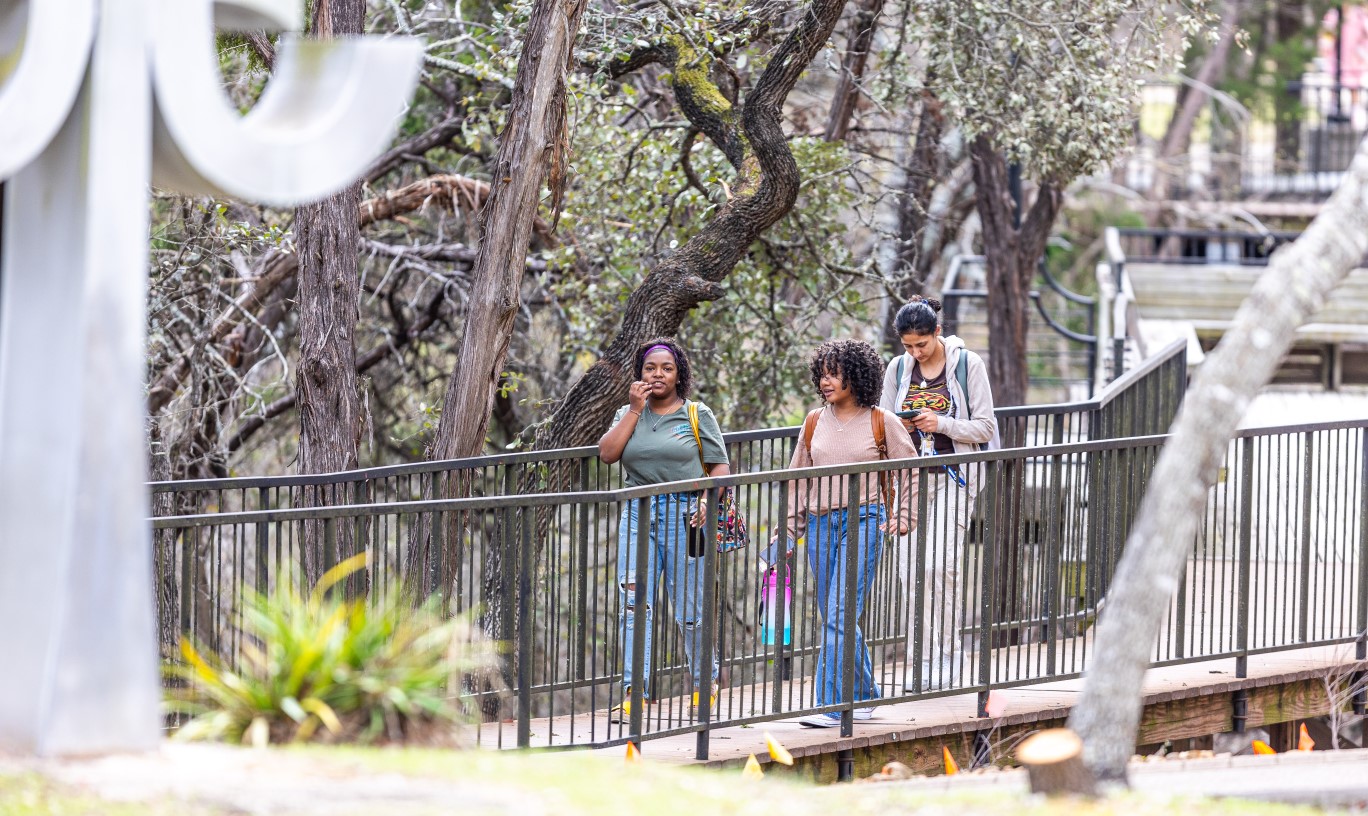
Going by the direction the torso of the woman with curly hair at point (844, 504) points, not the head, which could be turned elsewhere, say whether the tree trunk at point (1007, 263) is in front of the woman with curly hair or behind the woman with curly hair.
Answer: behind

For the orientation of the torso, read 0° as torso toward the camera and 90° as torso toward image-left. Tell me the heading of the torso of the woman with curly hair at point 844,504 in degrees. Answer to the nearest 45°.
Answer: approximately 45°

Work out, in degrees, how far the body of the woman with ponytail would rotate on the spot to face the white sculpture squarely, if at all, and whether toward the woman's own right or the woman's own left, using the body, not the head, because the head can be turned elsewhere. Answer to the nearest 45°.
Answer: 0° — they already face it

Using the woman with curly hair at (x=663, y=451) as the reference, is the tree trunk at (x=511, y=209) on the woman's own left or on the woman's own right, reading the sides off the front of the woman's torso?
on the woman's own right

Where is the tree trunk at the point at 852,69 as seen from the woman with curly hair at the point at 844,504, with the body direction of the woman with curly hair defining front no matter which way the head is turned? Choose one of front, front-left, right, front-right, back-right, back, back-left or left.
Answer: back-right

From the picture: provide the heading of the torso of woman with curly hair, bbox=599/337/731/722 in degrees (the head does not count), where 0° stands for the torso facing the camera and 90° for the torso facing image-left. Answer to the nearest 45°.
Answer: approximately 45°

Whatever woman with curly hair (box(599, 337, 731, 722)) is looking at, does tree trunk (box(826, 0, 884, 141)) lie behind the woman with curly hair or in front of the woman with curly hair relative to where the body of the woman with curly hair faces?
behind

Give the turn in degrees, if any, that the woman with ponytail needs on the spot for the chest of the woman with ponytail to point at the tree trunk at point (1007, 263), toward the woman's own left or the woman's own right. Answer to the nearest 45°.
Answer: approximately 135° to the woman's own right
